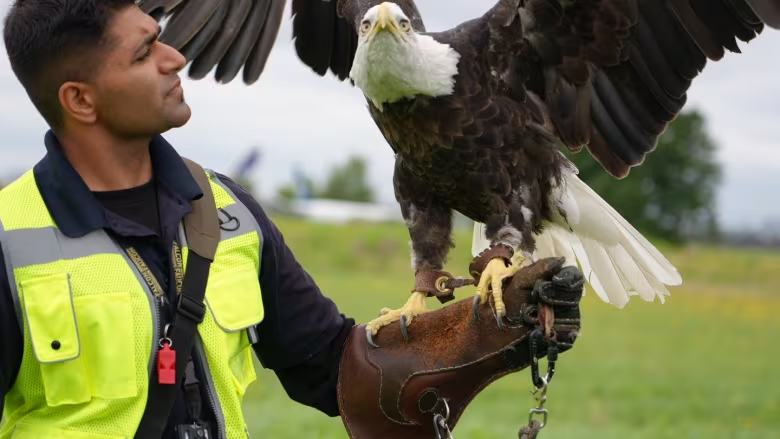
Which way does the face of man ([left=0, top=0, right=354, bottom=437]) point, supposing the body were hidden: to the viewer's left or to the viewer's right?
to the viewer's right

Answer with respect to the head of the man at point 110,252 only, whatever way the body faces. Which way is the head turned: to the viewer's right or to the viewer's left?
to the viewer's right

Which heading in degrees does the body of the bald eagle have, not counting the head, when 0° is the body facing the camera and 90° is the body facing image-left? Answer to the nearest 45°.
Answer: approximately 45°

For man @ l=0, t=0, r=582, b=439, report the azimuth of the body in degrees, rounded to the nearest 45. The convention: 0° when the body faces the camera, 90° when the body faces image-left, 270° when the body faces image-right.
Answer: approximately 315°
